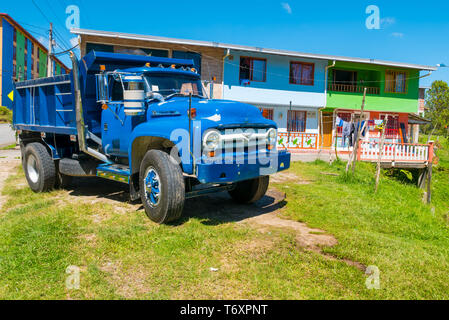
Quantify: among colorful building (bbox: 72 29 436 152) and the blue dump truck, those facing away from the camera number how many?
0

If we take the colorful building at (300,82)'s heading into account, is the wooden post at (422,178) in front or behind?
in front

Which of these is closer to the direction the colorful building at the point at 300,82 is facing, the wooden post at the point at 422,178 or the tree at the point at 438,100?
the wooden post

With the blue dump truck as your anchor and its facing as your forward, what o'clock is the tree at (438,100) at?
The tree is roughly at 9 o'clock from the blue dump truck.

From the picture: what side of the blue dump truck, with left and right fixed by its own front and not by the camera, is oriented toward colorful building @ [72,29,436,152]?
left

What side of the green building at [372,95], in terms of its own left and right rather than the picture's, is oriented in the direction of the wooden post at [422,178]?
front

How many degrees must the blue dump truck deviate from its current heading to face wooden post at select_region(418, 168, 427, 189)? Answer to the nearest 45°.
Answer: approximately 90° to its left

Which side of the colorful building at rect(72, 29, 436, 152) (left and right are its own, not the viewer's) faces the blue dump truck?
front

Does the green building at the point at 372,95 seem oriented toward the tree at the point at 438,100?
no

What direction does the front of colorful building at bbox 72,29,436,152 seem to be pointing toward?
toward the camera

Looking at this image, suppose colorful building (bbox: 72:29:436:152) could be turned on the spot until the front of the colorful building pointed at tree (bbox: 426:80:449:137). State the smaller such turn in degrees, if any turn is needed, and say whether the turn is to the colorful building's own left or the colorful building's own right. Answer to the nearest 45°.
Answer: approximately 135° to the colorful building's own left

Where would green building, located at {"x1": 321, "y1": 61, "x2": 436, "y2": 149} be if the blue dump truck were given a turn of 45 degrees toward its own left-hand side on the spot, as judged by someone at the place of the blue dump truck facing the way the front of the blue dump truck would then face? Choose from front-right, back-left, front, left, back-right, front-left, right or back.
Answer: front-left

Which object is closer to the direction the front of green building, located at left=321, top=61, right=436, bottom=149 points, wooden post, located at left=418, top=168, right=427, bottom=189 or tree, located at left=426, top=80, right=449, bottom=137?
the wooden post
